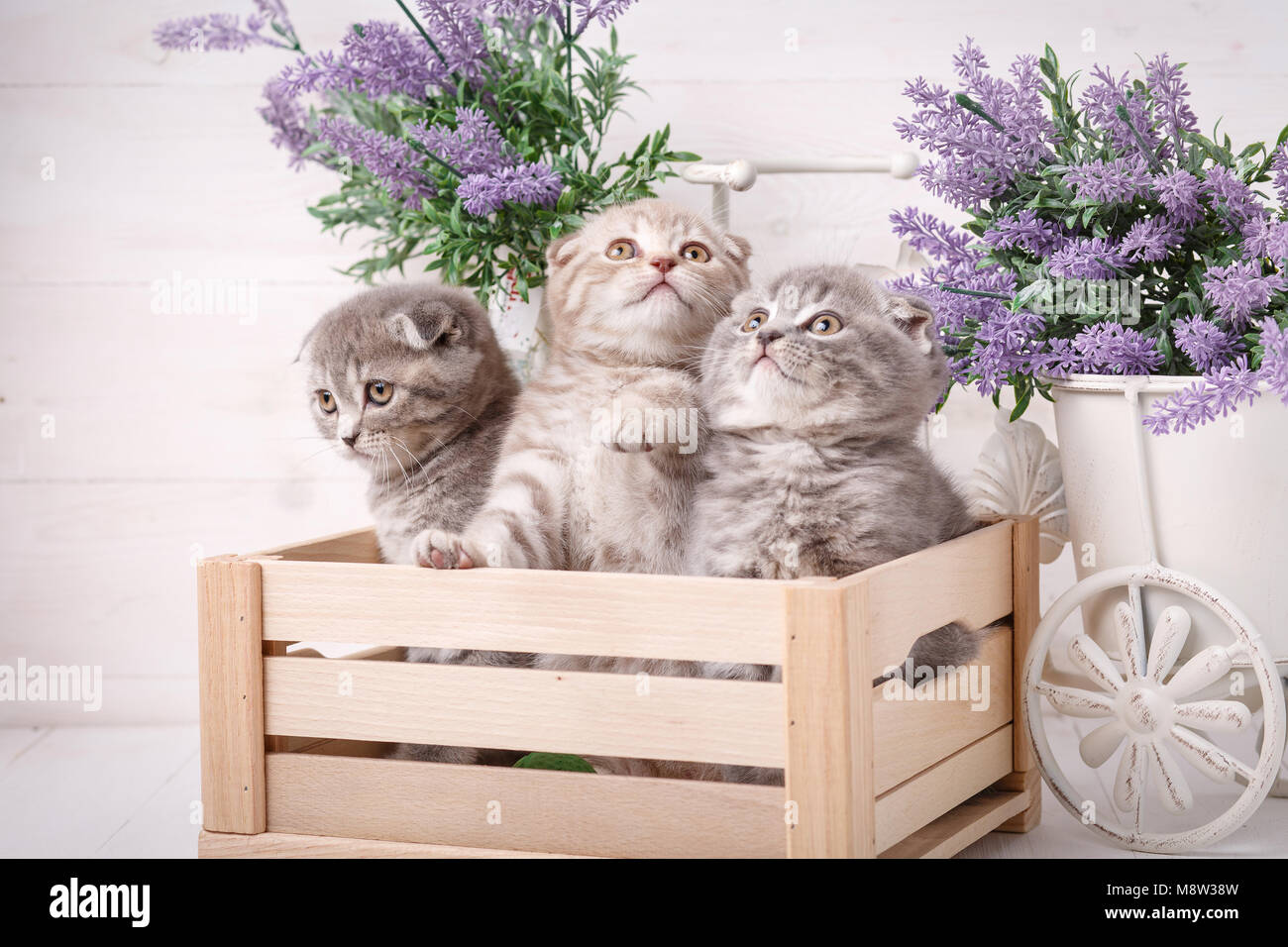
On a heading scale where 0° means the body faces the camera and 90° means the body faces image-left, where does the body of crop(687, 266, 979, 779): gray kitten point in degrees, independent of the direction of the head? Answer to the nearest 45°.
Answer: approximately 45°

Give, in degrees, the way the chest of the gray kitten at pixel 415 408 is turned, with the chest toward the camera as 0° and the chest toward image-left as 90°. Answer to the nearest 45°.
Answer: approximately 45°

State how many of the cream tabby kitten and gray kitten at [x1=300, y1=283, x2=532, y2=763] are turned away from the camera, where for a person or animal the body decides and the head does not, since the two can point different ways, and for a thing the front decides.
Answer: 0
